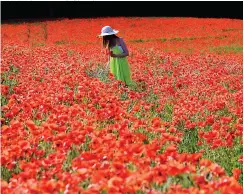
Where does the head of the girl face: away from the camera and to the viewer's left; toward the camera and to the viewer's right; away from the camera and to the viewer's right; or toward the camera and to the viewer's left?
toward the camera and to the viewer's left

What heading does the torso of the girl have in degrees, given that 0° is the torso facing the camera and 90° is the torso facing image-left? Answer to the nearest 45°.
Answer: approximately 45°
